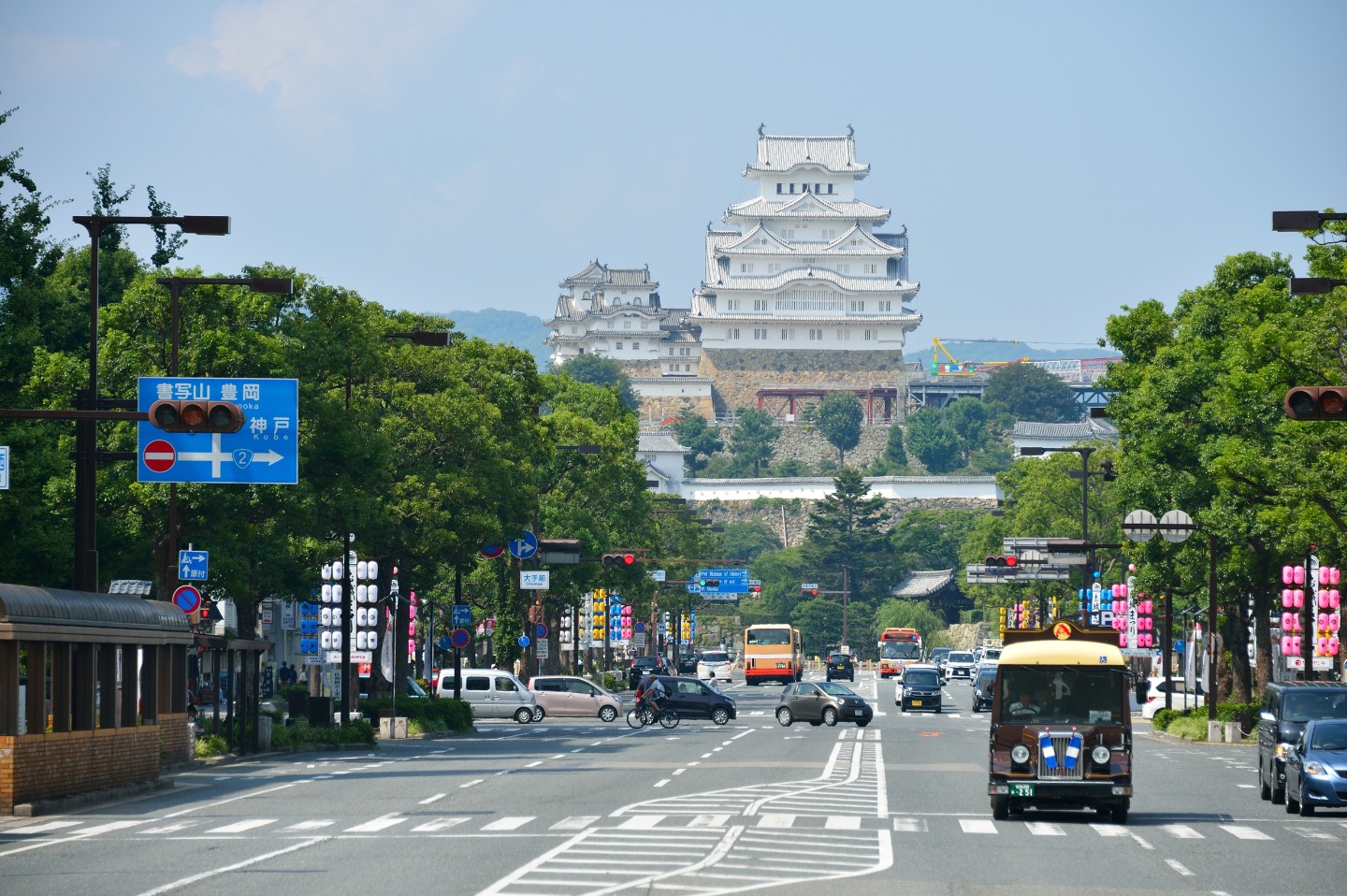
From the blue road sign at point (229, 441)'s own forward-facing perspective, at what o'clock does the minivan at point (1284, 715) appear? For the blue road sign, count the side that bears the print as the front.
The minivan is roughly at 10 o'clock from the blue road sign.

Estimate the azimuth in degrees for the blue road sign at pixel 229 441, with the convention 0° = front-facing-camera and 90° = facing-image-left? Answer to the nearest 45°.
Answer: approximately 0°

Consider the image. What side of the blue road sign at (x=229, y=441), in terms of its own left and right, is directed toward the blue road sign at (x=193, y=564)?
back

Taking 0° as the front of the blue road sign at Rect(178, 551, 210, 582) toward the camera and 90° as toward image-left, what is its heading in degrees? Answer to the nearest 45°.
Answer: approximately 0°

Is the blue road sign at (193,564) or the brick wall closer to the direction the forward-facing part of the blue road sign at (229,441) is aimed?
the brick wall

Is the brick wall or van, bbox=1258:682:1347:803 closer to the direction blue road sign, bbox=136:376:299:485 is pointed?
the brick wall
